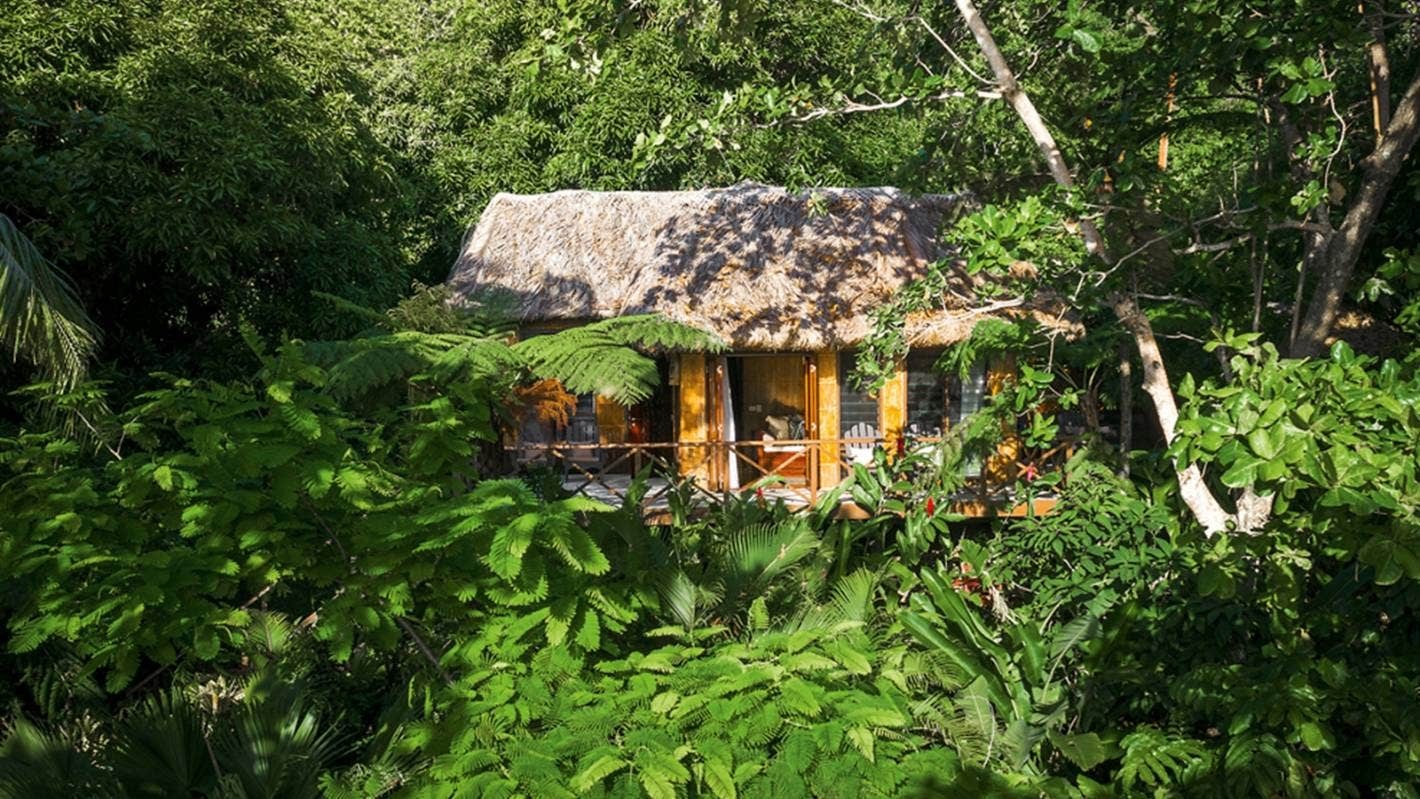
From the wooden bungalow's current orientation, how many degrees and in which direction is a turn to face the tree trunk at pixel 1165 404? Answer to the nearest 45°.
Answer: approximately 45° to its left

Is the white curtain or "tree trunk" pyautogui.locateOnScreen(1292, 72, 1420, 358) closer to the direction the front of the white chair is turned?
the tree trunk

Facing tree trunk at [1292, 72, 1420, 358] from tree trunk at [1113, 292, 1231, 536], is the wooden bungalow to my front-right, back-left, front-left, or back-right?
back-left

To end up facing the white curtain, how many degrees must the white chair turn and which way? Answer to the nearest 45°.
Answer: approximately 90° to its right

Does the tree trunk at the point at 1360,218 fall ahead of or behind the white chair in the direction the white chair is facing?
ahead

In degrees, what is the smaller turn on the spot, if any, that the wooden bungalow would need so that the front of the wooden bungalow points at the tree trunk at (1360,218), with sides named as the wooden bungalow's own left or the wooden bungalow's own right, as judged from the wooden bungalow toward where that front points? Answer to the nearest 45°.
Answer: approximately 45° to the wooden bungalow's own left

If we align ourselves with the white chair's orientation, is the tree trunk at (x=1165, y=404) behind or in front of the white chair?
in front

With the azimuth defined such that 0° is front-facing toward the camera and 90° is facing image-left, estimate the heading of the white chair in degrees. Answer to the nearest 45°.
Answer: approximately 0°

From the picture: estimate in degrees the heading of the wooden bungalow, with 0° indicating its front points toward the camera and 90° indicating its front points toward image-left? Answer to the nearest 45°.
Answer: approximately 0°
